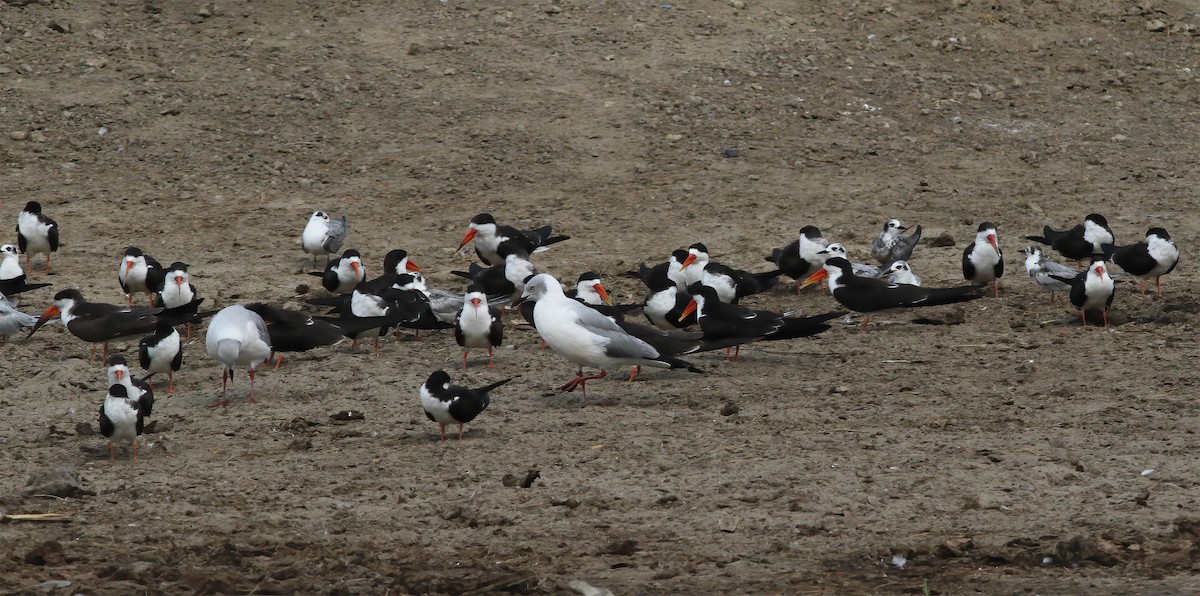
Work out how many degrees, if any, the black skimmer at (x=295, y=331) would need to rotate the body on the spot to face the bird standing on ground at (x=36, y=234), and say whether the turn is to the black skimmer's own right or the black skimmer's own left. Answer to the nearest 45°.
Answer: approximately 45° to the black skimmer's own right

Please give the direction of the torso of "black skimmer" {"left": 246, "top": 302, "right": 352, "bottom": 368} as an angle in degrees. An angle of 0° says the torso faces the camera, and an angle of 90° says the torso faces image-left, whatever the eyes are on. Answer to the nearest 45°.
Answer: approximately 90°

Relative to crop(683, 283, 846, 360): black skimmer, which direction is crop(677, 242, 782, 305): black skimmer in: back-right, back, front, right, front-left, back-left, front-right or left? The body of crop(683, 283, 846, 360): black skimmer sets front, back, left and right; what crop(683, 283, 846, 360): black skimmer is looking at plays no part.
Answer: right

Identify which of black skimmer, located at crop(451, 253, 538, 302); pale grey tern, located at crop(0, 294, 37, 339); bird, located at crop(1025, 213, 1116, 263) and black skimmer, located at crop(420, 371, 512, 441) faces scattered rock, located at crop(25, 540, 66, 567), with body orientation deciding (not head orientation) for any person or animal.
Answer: black skimmer, located at crop(420, 371, 512, 441)

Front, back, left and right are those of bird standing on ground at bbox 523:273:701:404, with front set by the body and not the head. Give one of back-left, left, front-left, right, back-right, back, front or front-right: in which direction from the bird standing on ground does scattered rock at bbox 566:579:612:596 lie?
left

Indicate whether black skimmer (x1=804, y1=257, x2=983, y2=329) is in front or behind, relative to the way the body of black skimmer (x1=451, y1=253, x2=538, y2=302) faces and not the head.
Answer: in front

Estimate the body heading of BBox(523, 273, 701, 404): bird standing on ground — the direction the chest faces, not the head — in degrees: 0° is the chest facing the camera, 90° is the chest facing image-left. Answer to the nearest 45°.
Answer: approximately 90°

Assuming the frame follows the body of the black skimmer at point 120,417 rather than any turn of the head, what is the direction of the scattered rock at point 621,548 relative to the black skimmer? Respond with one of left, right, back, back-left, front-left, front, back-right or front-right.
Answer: front-left

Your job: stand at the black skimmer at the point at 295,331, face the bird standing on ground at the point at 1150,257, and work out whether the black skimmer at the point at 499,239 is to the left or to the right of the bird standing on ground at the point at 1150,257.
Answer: left

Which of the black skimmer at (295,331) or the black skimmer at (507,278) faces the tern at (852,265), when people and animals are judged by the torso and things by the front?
the black skimmer at (507,278)

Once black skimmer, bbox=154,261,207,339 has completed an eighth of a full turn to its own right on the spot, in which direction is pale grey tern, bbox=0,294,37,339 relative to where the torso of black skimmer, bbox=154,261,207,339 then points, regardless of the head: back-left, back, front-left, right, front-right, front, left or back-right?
front-right

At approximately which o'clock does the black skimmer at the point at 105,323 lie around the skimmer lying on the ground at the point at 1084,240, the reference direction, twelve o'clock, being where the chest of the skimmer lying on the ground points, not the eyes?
The black skimmer is roughly at 5 o'clock from the skimmer lying on the ground.

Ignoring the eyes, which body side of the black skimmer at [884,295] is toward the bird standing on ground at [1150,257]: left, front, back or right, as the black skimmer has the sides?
back
